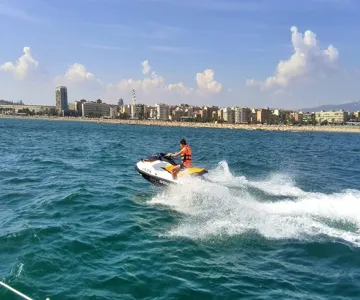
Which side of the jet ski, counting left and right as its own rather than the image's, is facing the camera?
left
